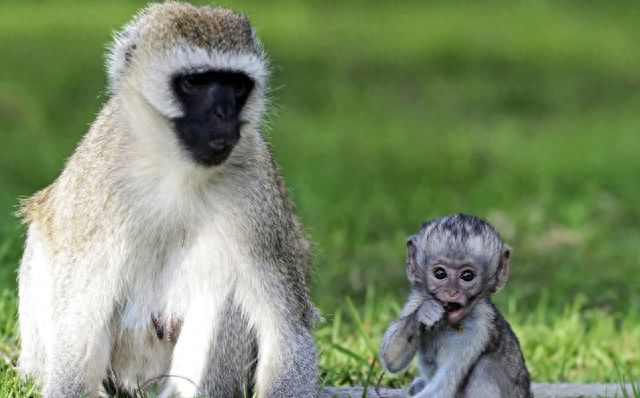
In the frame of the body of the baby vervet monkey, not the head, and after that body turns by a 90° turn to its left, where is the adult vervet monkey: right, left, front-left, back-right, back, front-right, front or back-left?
back-right

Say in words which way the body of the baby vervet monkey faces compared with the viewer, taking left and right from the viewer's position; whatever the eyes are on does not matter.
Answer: facing the viewer and to the left of the viewer
